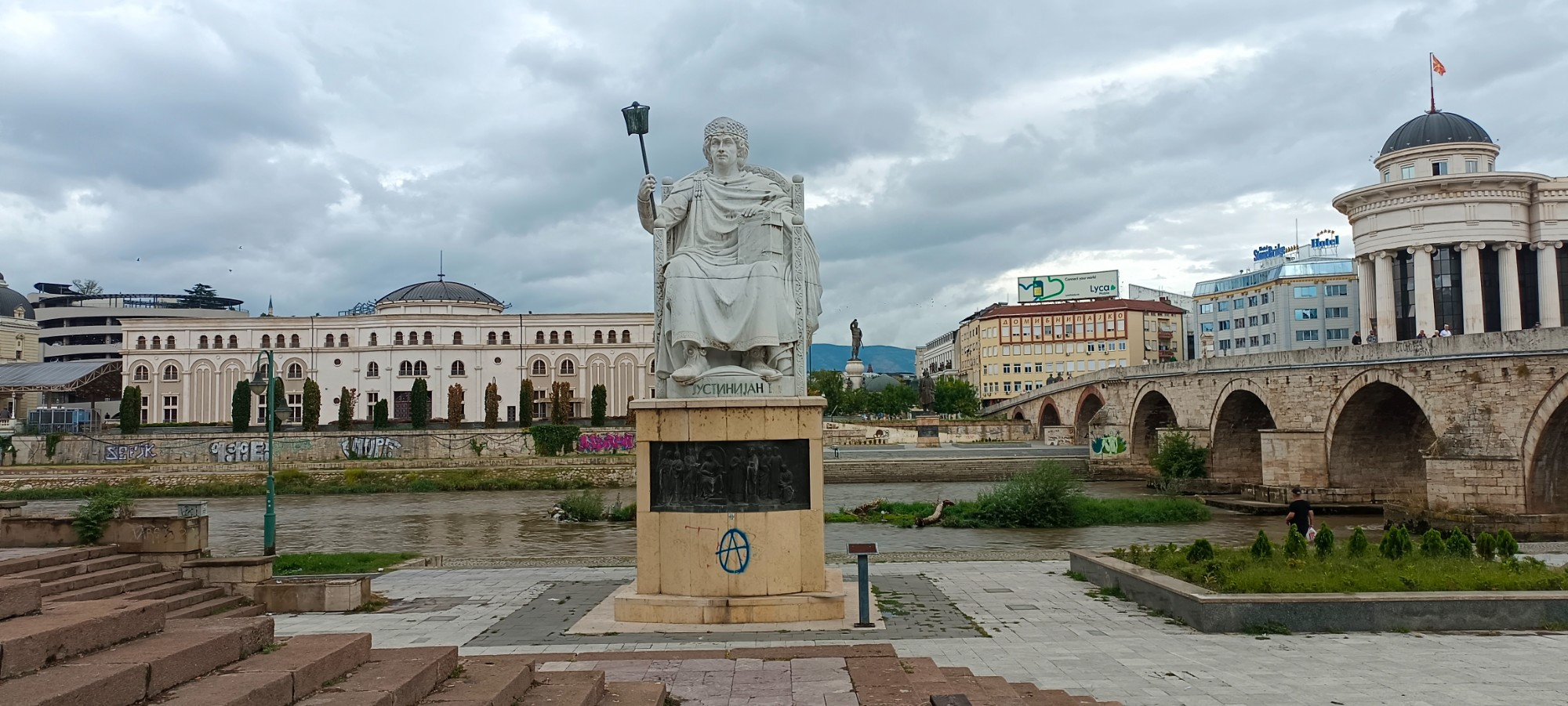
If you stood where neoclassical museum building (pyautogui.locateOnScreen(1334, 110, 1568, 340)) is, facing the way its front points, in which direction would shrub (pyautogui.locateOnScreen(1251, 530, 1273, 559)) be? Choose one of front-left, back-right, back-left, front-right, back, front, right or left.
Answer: front-left

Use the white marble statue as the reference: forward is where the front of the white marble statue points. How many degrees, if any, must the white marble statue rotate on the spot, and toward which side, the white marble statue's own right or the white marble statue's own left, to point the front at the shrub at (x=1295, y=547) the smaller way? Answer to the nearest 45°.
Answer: approximately 90° to the white marble statue's own left

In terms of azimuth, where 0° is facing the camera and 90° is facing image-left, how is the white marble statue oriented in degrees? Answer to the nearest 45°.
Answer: approximately 0°

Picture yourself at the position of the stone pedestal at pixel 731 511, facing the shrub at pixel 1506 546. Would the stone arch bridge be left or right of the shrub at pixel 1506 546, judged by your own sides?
left

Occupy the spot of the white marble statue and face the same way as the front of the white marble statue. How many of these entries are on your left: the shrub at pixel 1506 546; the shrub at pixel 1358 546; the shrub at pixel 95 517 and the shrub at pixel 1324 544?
3

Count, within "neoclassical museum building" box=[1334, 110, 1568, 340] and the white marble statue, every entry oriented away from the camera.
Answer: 0

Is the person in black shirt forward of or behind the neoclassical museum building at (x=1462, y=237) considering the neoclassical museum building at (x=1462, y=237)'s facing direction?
forward

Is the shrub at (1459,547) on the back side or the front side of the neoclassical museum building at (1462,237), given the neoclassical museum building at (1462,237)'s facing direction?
on the front side

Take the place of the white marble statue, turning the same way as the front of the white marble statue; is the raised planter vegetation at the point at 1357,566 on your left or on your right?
on your left

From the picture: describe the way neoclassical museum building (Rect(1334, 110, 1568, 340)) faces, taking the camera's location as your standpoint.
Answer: facing the viewer and to the left of the viewer
